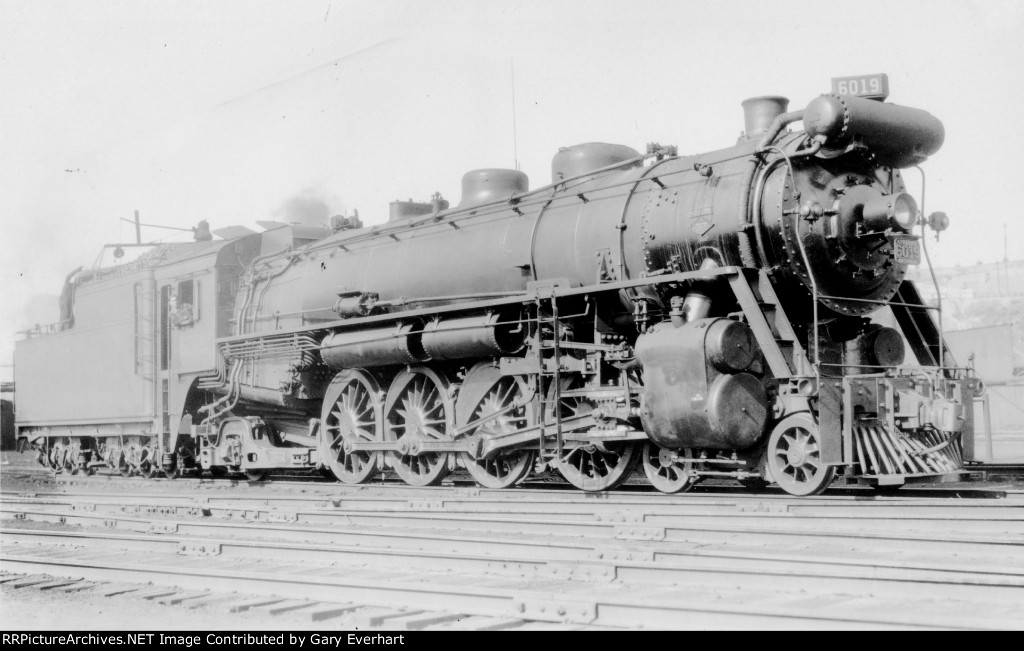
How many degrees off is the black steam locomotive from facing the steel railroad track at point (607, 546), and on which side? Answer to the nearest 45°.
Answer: approximately 45° to its right

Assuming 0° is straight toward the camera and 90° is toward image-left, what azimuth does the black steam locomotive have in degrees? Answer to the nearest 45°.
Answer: approximately 315°
